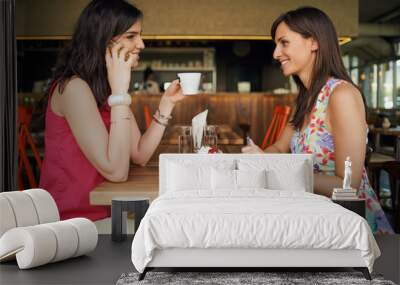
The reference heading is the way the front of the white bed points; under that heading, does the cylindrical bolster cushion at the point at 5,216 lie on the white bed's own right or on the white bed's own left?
on the white bed's own right

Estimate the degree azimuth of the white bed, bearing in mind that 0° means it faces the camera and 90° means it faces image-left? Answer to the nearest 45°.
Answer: approximately 0°
